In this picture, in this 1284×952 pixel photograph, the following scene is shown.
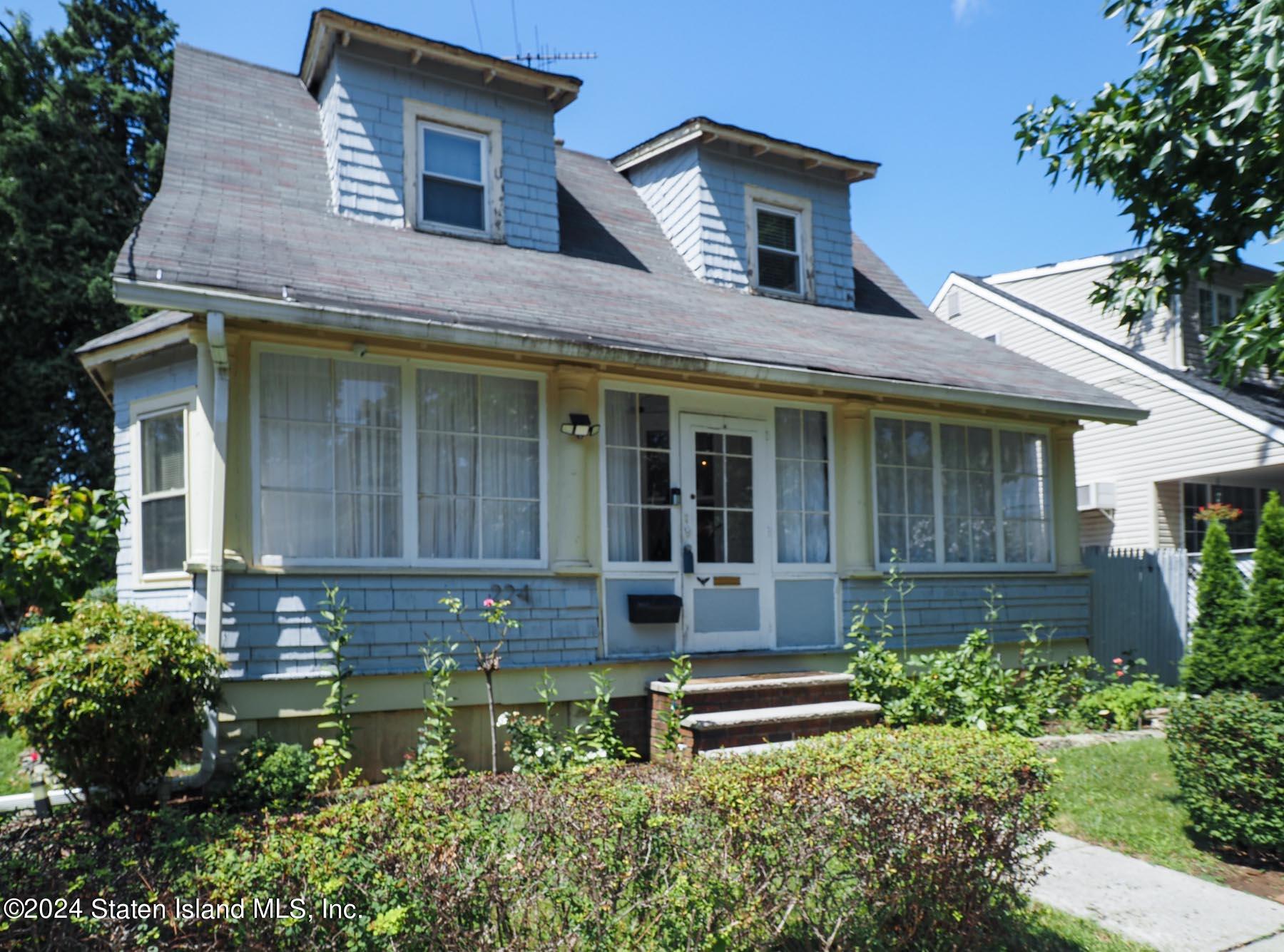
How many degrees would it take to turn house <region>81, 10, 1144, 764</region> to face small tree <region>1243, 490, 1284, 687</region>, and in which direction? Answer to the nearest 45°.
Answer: approximately 45° to its left

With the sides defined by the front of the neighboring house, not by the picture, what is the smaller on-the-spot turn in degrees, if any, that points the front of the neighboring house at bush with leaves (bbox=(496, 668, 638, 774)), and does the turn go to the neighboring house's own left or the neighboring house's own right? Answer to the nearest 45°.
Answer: approximately 45° to the neighboring house's own right

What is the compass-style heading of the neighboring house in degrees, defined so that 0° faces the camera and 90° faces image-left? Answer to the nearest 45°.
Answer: approximately 315°

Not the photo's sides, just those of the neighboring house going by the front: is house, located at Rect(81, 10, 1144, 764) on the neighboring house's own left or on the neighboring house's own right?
on the neighboring house's own right

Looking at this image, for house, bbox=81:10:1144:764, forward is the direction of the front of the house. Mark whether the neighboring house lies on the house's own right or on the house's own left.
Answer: on the house's own left

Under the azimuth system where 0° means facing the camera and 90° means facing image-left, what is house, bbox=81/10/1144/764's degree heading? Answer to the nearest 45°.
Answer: approximately 315°

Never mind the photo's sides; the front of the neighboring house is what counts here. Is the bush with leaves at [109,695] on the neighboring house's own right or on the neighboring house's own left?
on the neighboring house's own right
